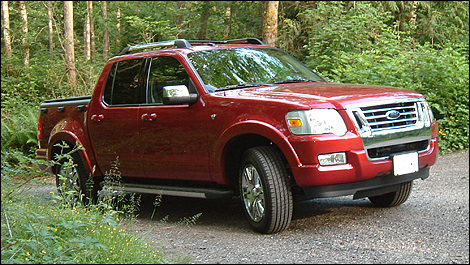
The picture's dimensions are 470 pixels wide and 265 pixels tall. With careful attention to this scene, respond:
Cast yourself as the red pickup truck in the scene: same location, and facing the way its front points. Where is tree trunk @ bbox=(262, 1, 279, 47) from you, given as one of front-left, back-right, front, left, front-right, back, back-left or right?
back-left

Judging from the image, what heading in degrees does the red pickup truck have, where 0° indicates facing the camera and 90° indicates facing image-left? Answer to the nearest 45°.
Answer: approximately 315°

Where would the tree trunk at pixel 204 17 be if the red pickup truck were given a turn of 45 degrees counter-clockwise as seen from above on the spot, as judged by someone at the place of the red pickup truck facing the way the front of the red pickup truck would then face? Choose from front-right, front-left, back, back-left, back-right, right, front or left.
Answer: left
